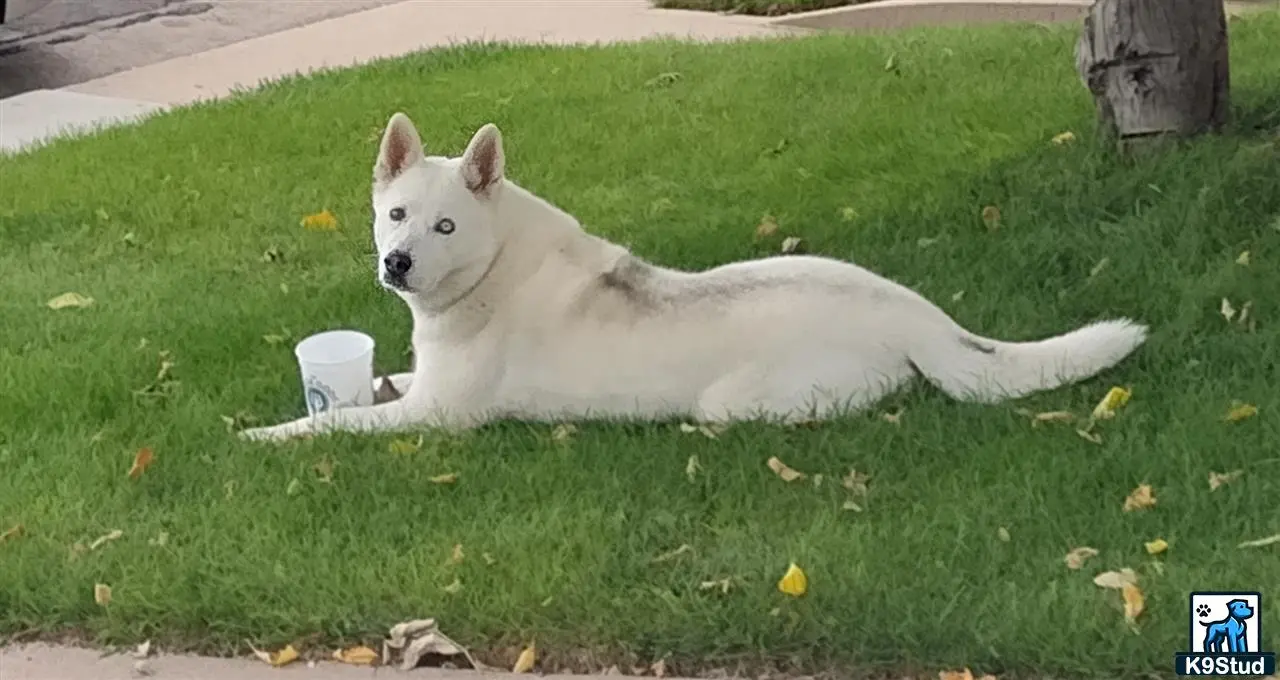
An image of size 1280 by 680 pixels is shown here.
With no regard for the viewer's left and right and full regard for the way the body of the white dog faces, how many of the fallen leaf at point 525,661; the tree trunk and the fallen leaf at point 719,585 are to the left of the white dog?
2

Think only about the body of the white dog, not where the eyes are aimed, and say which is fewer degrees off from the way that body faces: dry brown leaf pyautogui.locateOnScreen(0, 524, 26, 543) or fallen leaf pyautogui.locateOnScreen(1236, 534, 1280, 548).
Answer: the dry brown leaf

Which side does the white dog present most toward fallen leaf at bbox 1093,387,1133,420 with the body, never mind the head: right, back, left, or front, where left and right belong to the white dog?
back

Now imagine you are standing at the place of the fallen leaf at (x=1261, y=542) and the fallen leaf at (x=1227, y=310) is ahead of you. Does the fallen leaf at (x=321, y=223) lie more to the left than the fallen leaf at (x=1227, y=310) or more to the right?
left

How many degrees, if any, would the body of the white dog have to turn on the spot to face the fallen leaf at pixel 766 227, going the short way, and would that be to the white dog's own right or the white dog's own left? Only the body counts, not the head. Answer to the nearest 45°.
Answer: approximately 90° to the white dog's own right

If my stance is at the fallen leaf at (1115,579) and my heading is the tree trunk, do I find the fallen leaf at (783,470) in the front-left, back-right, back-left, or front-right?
front-left

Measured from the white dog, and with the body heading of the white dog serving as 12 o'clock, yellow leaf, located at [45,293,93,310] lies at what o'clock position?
The yellow leaf is roughly at 1 o'clock from the white dog.

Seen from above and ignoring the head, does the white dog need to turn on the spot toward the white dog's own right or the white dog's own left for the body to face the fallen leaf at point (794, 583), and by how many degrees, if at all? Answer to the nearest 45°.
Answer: approximately 135° to the white dog's own left

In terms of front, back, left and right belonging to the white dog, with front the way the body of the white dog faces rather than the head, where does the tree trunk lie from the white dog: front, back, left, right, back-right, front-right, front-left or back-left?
back-right

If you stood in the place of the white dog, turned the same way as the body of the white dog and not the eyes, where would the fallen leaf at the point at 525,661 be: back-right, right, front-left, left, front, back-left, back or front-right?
left

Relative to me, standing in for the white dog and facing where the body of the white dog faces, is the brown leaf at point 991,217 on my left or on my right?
on my right

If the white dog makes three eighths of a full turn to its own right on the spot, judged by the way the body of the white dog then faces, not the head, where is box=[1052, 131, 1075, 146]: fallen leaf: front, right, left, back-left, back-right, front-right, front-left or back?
front

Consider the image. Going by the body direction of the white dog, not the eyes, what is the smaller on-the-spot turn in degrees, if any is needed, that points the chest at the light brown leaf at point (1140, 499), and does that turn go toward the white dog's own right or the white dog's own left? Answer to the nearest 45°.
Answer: approximately 135° to the white dog's own left

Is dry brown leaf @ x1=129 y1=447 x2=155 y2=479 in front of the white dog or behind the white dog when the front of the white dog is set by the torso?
in front

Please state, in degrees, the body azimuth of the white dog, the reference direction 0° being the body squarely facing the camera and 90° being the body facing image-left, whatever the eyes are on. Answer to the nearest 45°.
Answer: approximately 90°

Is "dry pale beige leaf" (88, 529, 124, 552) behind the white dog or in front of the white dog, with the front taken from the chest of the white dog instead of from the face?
in front

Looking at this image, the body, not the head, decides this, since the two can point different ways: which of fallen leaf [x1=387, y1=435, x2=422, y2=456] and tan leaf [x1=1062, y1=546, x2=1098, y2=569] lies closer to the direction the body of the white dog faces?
the fallen leaf
